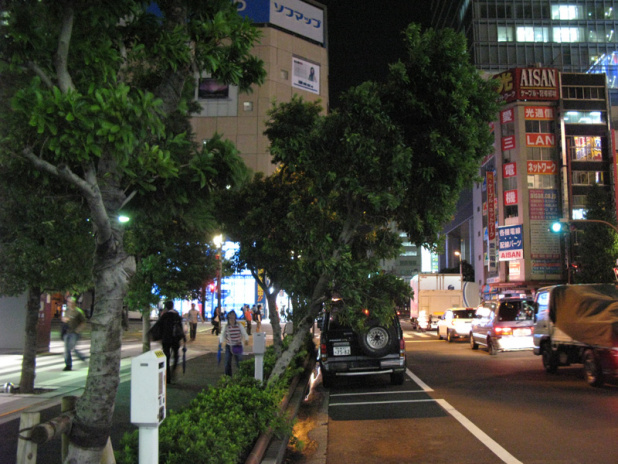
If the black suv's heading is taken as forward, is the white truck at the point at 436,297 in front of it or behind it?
in front

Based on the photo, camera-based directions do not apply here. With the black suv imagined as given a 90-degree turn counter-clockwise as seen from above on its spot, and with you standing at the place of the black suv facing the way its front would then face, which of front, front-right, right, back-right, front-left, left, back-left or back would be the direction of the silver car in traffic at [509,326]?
back-right

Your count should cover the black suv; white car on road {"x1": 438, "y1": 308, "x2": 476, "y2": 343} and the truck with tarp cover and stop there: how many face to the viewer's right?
0

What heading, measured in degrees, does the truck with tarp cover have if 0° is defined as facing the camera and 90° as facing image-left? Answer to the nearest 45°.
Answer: approximately 135°

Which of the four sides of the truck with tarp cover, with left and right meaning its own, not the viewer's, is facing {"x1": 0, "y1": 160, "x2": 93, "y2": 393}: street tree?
left

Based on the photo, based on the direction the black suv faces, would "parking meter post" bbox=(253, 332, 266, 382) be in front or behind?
behind

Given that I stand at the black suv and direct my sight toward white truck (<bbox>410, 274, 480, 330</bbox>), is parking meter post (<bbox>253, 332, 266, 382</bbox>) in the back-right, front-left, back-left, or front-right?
back-left

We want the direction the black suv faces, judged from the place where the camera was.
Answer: facing away from the viewer

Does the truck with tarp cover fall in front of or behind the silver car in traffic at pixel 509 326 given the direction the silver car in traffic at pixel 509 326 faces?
behind

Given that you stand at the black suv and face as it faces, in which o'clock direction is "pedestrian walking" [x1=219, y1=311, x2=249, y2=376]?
The pedestrian walking is roughly at 9 o'clock from the black suv.

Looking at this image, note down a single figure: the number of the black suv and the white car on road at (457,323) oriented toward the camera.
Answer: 0

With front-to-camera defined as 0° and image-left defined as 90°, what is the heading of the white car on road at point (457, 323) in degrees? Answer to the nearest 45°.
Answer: approximately 135°
